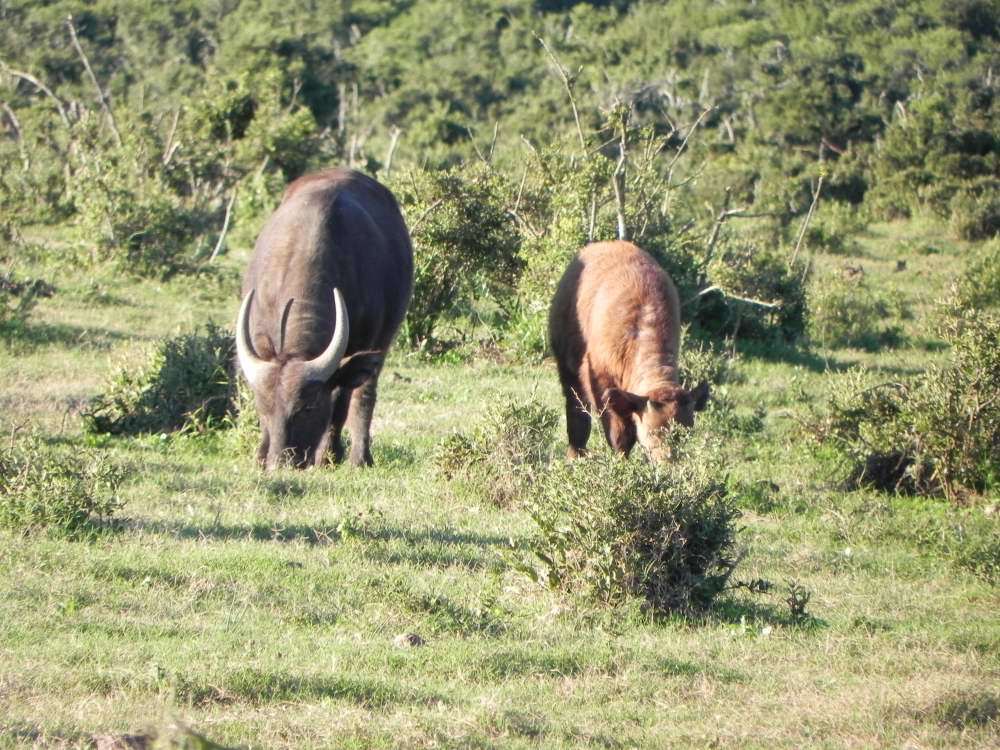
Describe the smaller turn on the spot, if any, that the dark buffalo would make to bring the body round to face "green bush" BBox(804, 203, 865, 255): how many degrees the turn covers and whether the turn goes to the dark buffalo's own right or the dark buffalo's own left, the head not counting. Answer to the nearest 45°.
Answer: approximately 135° to the dark buffalo's own left

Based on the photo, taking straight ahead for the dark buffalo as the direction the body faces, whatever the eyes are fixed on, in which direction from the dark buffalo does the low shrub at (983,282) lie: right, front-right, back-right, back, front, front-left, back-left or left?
back-left

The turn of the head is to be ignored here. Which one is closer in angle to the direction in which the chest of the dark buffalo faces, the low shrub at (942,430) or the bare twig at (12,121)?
the low shrub

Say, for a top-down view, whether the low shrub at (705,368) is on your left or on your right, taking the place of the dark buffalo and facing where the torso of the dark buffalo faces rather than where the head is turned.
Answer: on your left

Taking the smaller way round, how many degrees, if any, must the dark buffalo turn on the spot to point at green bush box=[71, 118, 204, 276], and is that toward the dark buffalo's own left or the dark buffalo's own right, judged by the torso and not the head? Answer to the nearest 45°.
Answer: approximately 180°

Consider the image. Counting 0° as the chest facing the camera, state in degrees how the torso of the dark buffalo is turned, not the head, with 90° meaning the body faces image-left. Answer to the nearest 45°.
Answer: approximately 0°

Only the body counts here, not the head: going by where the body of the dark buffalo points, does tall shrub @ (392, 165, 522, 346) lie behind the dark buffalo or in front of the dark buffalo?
behind

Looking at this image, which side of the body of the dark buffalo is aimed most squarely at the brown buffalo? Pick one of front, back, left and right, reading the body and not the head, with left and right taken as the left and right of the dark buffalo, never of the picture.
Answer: left

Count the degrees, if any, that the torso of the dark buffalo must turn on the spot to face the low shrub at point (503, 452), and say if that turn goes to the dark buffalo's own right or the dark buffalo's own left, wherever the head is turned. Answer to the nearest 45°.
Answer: approximately 45° to the dark buffalo's own left
